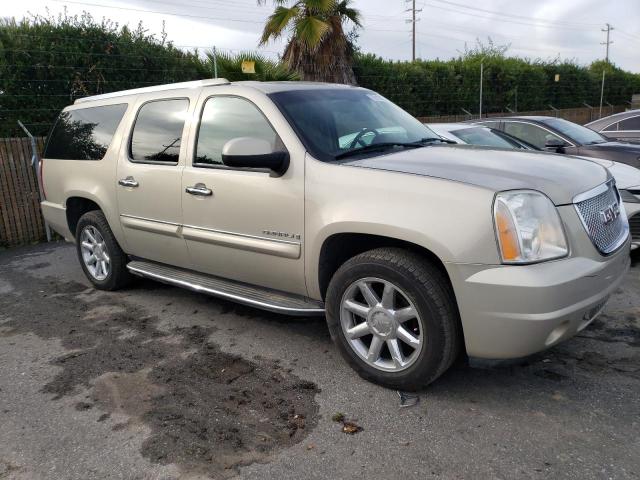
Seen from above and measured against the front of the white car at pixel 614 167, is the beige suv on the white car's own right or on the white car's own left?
on the white car's own right

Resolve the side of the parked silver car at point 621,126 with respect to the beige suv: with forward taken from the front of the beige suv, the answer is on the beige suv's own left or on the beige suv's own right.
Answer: on the beige suv's own left

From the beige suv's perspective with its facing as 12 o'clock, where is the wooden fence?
The wooden fence is roughly at 6 o'clock from the beige suv.

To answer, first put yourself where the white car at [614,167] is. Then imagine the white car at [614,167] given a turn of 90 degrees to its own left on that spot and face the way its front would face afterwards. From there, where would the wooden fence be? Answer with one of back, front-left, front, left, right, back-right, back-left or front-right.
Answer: back-left

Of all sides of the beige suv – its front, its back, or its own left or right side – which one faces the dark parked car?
left

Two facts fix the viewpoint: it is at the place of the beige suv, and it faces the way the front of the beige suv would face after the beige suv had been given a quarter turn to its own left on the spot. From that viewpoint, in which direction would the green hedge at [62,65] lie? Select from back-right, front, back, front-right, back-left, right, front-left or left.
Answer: left

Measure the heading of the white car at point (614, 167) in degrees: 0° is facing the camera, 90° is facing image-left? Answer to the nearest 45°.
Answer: approximately 315°

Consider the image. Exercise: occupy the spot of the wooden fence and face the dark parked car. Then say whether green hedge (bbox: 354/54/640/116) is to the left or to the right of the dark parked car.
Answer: left
